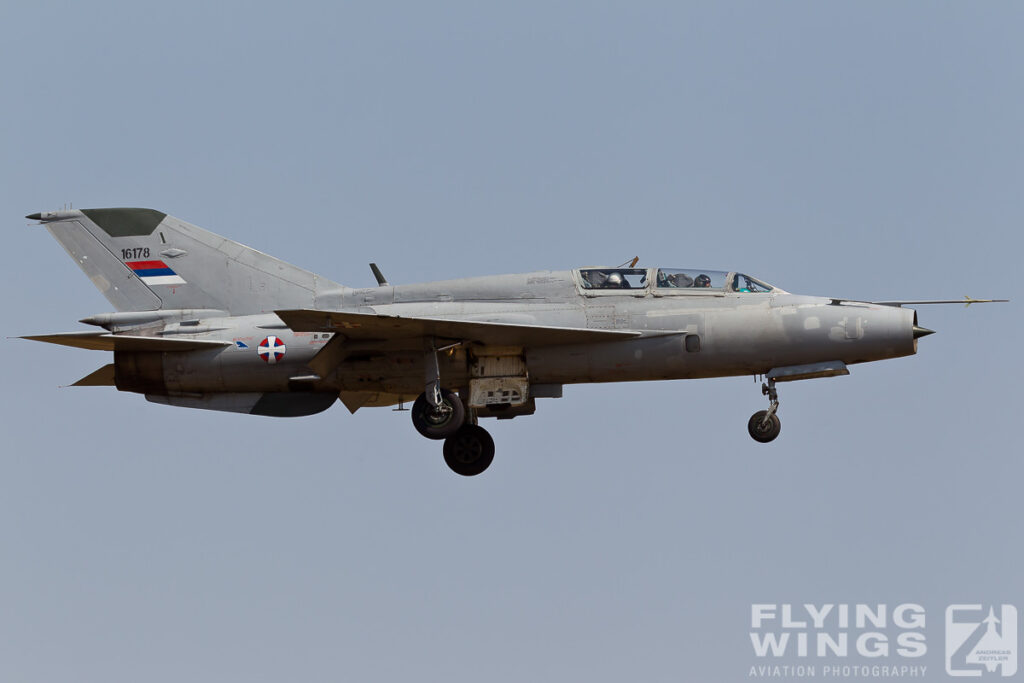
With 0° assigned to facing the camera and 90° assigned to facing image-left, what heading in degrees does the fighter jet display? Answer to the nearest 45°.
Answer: approximately 270°
